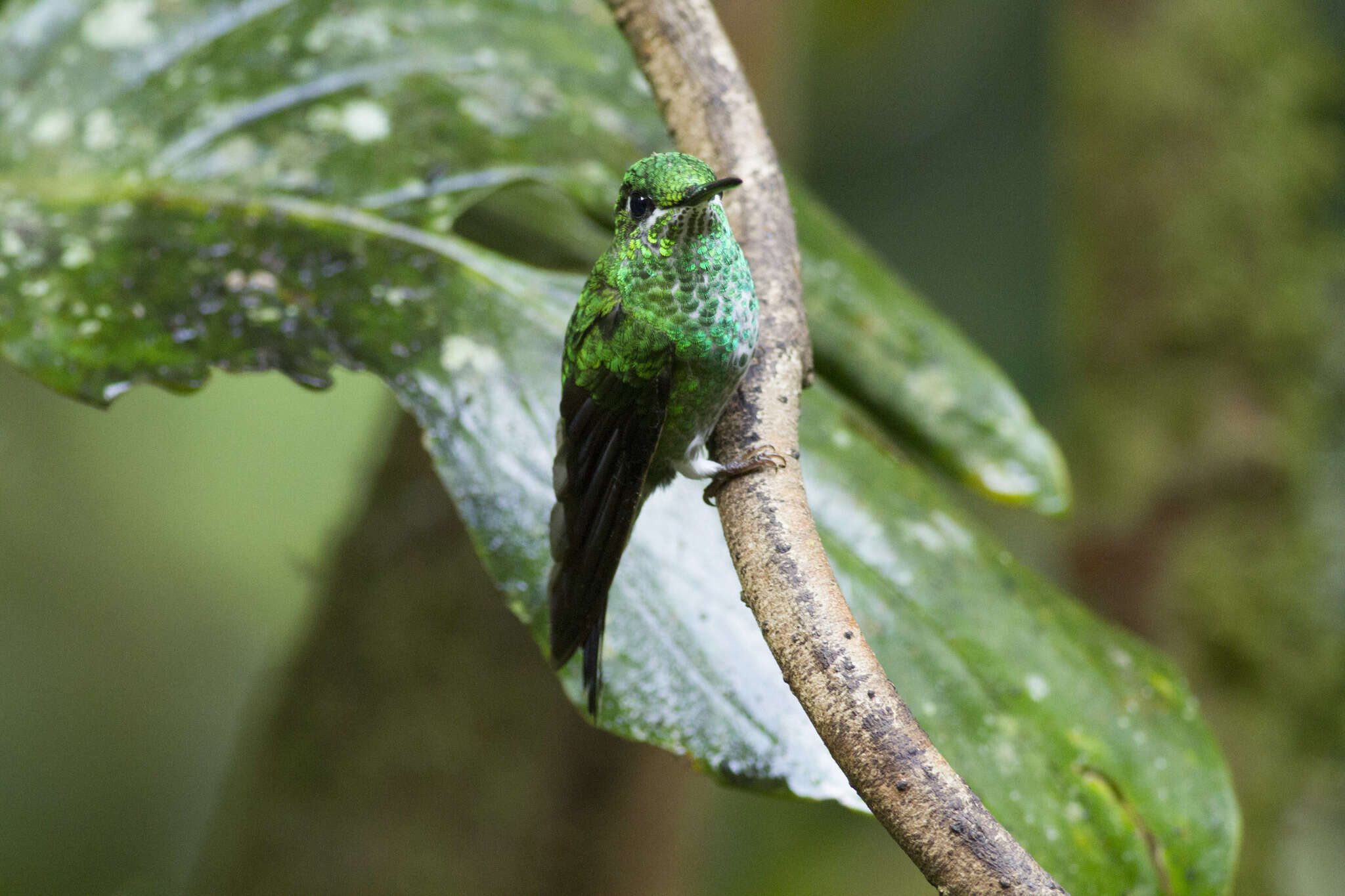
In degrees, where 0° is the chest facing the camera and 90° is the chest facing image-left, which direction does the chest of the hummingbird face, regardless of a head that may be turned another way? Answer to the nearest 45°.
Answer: approximately 315°
